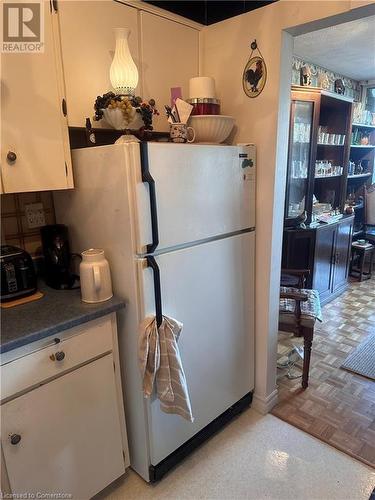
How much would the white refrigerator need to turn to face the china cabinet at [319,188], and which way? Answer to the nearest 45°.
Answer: approximately 90° to its left

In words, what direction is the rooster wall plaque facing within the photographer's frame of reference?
facing the viewer and to the left of the viewer

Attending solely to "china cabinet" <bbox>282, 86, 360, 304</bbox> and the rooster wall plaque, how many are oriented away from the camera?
0

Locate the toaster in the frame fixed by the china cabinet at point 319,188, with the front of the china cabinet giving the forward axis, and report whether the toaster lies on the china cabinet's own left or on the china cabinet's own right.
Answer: on the china cabinet's own right

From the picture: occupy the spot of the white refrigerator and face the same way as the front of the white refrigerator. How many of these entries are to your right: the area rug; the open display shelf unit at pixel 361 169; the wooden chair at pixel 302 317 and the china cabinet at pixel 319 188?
0

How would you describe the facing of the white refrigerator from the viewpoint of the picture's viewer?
facing the viewer and to the right of the viewer

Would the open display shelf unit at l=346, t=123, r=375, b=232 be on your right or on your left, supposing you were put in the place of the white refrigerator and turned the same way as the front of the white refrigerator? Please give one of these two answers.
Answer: on your left

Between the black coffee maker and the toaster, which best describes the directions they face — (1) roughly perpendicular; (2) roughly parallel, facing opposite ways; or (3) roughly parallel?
roughly parallel

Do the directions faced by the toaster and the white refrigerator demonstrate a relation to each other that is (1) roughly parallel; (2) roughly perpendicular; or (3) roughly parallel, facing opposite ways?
roughly parallel
